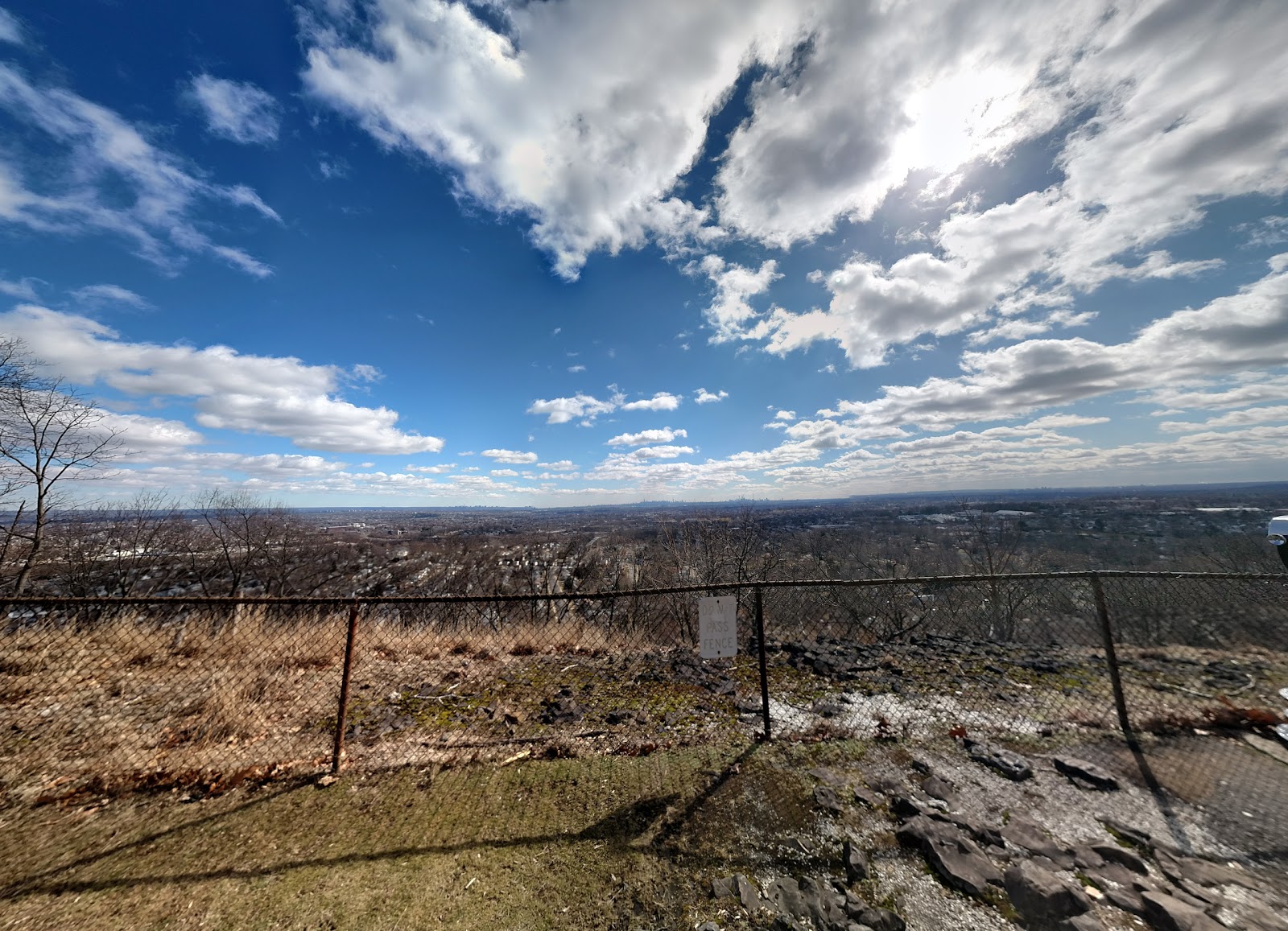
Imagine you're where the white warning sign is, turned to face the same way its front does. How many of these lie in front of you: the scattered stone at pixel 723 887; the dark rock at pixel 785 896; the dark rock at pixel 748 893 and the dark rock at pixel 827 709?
3

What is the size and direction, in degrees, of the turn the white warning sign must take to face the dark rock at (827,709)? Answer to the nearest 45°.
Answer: approximately 135° to its left

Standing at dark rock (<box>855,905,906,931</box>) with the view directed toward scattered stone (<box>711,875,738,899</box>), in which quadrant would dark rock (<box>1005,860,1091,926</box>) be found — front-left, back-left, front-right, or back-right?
back-right

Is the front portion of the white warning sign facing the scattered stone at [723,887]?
yes

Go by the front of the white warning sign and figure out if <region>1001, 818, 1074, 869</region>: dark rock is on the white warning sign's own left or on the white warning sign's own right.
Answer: on the white warning sign's own left

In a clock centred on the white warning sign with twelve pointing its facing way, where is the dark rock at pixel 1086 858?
The dark rock is roughly at 10 o'clock from the white warning sign.

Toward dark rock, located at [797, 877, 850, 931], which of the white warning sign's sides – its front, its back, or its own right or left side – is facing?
front

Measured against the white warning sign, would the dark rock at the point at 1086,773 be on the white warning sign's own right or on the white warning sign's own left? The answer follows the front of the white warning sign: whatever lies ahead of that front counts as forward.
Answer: on the white warning sign's own left

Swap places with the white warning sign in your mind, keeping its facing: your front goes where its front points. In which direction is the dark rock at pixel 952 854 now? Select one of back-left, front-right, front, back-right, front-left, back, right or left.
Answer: front-left

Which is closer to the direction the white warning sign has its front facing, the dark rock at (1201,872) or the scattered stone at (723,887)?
the scattered stone

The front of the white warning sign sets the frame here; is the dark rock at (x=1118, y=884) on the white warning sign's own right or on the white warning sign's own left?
on the white warning sign's own left

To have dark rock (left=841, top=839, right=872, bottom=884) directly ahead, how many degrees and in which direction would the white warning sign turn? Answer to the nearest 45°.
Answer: approximately 45° to its left

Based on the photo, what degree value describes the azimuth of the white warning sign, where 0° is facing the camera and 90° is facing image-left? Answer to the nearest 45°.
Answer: approximately 0°

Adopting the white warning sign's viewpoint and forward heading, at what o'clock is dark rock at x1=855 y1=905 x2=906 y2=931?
The dark rock is roughly at 11 o'clock from the white warning sign.

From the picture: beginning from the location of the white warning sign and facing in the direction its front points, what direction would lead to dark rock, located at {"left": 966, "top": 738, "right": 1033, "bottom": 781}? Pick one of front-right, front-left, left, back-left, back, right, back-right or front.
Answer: left

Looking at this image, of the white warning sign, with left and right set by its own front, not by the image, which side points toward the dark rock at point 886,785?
left

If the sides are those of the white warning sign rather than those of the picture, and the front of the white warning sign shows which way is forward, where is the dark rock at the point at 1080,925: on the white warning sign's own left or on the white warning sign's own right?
on the white warning sign's own left
